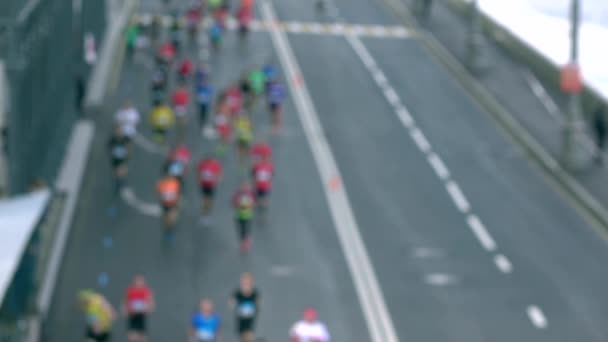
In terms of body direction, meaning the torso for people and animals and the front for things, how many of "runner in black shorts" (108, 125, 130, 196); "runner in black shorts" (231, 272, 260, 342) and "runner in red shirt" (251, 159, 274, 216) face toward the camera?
3

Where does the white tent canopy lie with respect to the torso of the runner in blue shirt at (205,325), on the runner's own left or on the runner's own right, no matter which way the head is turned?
on the runner's own right

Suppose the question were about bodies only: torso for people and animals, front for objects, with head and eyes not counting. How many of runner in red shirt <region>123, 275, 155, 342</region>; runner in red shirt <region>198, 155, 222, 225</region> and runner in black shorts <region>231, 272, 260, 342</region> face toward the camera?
3

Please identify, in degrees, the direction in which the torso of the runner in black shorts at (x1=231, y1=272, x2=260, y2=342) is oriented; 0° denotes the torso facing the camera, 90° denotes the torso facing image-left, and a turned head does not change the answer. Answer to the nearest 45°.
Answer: approximately 0°

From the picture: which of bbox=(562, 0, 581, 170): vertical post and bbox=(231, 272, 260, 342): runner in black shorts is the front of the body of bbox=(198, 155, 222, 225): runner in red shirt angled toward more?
the runner in black shorts

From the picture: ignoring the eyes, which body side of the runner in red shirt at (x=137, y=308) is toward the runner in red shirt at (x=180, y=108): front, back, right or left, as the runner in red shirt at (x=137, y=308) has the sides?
back

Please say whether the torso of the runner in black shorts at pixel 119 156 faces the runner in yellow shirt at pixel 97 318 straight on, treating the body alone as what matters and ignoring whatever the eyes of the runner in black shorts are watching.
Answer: yes
